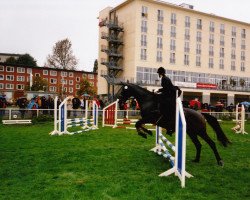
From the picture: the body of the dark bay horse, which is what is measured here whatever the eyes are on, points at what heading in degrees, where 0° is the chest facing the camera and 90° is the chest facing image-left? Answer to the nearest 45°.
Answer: approximately 90°

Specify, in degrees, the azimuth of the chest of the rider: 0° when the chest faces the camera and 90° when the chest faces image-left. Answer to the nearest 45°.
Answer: approximately 90°
